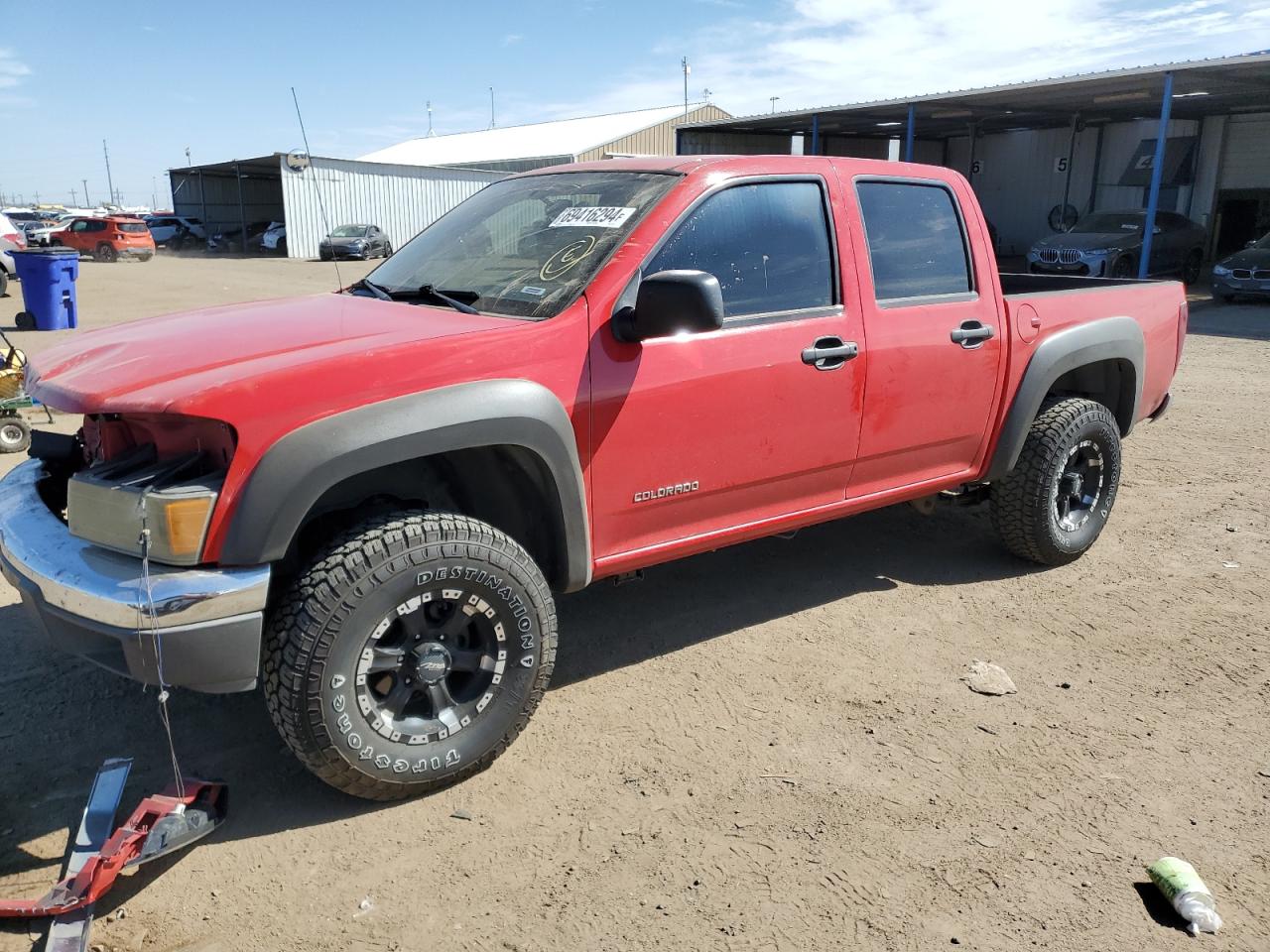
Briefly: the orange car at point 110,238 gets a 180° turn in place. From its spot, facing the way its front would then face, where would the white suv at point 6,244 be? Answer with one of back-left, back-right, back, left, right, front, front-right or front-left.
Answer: front-right

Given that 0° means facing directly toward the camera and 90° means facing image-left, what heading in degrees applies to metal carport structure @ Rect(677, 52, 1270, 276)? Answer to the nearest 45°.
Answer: approximately 45°

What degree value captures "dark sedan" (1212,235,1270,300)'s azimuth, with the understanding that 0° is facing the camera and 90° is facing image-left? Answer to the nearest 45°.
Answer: approximately 45°

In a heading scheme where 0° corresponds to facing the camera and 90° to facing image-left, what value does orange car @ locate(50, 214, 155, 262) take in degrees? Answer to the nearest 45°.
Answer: approximately 135°

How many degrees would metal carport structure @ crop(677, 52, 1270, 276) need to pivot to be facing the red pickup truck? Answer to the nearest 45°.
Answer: approximately 45° to its left

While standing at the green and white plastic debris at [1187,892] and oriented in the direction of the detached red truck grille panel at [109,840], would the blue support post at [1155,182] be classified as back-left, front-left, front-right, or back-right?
back-right

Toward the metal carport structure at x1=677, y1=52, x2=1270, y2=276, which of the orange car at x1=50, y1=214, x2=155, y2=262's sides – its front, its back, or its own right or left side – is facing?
back
